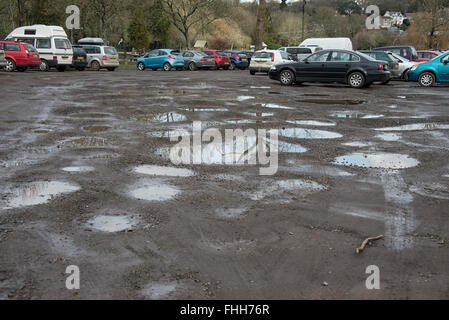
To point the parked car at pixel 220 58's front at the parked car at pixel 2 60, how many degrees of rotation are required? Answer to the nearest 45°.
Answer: approximately 90° to its left

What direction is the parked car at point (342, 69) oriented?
to the viewer's left

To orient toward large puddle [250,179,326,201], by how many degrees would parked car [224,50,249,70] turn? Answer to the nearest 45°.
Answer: approximately 135° to its left

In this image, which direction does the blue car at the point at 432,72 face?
to the viewer's left

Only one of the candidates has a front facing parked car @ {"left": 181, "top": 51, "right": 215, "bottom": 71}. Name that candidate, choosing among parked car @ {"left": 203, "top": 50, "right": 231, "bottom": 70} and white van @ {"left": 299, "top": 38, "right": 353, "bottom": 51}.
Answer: the white van

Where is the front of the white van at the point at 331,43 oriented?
to the viewer's left

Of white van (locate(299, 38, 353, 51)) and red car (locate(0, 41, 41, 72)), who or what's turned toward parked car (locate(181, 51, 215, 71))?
the white van
